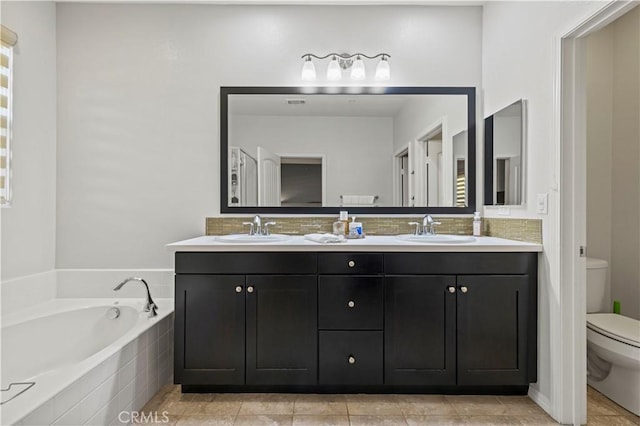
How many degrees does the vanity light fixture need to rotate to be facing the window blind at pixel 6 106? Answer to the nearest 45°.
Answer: approximately 90° to its right

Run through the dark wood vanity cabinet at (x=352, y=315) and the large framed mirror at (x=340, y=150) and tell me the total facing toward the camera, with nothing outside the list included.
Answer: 2

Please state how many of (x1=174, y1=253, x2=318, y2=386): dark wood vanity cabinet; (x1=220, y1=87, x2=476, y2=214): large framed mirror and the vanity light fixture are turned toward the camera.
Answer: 3

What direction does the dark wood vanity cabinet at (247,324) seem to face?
toward the camera

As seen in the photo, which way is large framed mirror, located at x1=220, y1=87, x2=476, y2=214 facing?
toward the camera

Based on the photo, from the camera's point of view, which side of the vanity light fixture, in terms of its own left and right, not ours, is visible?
front

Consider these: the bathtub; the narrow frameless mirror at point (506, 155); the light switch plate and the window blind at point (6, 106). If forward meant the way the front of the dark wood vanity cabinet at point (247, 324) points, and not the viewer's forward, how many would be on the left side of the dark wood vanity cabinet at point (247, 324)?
2

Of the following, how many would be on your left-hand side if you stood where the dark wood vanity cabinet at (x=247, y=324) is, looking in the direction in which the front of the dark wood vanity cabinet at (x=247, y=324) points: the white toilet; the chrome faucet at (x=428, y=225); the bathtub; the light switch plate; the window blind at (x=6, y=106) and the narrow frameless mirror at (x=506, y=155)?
4

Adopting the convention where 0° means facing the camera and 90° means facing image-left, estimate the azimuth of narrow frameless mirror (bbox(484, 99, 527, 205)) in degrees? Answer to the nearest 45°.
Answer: approximately 45°
